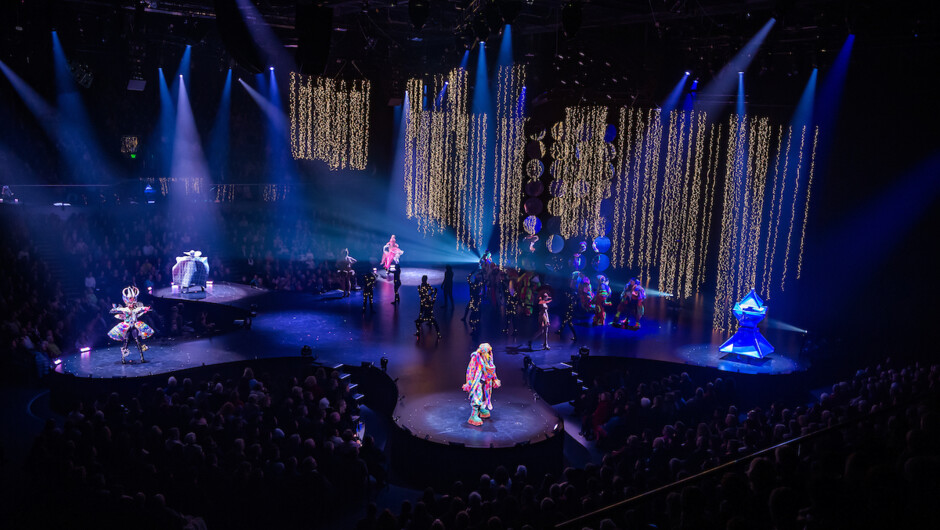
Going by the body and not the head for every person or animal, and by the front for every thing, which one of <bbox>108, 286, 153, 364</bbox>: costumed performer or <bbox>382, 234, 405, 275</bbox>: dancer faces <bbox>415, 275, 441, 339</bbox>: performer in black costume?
the dancer

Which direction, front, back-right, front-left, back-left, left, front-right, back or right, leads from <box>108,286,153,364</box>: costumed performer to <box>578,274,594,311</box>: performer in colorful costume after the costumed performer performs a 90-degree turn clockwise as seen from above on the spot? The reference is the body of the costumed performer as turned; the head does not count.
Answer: back

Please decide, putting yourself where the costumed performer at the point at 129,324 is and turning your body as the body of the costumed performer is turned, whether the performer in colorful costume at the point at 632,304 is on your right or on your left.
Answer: on your left

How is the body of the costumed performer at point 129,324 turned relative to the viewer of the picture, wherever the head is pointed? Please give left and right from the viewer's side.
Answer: facing the viewer

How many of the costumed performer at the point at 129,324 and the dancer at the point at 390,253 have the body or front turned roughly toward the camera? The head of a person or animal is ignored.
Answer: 2

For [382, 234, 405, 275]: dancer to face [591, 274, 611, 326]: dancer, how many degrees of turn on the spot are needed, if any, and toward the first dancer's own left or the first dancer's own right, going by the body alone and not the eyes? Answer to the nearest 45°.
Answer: approximately 45° to the first dancer's own left

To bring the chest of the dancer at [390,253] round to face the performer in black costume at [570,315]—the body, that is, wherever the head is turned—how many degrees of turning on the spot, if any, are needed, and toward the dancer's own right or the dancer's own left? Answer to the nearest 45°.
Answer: approximately 45° to the dancer's own left

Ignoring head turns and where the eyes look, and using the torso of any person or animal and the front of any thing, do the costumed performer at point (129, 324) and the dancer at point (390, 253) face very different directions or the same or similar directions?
same or similar directions

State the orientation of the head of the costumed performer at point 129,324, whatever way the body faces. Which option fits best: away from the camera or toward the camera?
toward the camera

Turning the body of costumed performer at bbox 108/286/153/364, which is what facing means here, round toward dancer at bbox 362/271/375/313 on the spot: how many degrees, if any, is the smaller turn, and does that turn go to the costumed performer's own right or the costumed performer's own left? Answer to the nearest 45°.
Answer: approximately 135° to the costumed performer's own left

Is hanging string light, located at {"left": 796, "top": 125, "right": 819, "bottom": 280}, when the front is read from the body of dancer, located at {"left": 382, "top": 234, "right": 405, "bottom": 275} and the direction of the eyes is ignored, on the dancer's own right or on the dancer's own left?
on the dancer's own left
